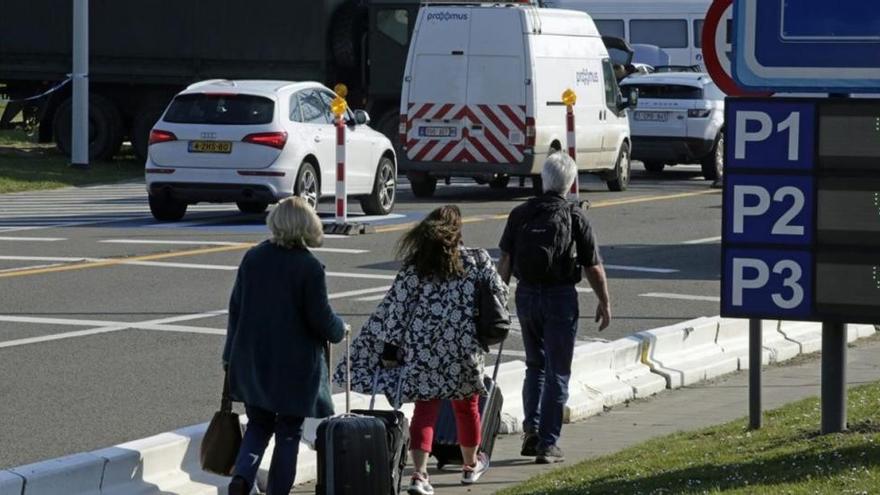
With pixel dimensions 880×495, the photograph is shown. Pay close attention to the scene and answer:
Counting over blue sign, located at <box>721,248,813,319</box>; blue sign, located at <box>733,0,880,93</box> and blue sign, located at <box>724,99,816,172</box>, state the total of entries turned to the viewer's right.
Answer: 0

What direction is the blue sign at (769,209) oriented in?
toward the camera

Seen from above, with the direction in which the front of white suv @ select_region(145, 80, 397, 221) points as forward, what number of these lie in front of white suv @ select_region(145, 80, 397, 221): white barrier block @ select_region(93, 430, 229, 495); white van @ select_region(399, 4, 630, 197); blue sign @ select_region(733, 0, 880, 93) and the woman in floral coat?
1

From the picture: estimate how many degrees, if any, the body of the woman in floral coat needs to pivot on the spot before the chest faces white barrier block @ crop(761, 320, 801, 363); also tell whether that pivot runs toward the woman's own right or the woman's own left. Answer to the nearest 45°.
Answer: approximately 45° to the woman's own right

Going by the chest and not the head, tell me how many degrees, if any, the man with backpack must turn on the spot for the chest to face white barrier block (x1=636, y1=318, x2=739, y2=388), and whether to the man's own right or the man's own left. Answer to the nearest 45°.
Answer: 0° — they already face it

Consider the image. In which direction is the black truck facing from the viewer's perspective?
to the viewer's right

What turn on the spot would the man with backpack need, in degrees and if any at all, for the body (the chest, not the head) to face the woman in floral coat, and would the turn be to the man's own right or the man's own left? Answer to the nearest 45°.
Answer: approximately 135° to the man's own left

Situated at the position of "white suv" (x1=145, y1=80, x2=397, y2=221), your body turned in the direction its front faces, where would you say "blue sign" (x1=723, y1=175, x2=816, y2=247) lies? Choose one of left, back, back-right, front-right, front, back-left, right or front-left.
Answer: back-right

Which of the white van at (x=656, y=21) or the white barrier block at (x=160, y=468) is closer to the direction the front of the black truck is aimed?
the white van

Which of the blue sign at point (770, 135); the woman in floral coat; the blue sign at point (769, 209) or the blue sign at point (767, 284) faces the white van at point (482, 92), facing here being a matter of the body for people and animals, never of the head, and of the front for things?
the woman in floral coat

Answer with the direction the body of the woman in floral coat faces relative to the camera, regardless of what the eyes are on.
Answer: away from the camera

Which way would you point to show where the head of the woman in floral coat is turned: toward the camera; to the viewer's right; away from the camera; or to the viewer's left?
away from the camera

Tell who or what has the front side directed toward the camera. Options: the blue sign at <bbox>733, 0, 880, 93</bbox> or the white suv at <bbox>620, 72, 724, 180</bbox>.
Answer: the blue sign

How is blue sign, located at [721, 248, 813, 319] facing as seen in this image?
toward the camera

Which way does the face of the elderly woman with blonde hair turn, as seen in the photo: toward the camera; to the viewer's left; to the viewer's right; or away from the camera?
away from the camera

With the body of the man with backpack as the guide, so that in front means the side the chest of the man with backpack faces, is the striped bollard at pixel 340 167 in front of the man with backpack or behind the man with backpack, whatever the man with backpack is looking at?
in front
